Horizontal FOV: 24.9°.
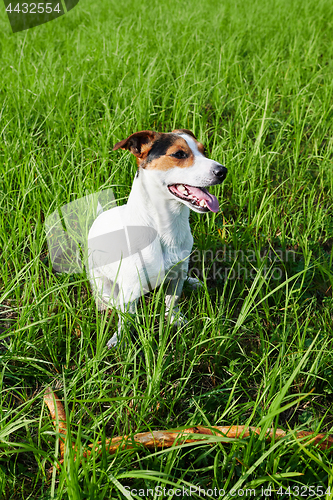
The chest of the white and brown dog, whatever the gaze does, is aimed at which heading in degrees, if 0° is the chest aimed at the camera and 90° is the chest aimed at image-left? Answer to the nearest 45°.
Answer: approximately 315°
